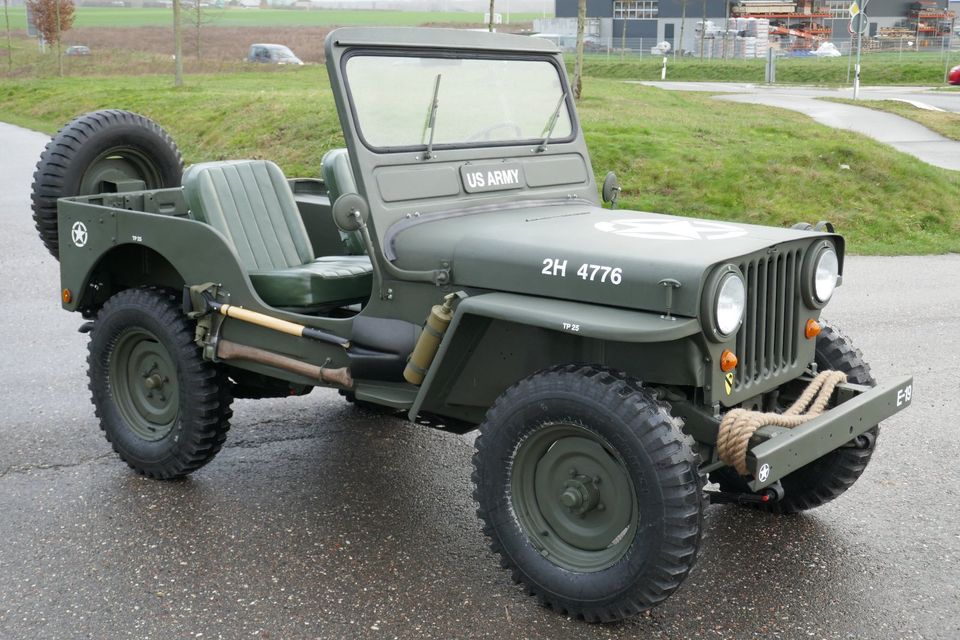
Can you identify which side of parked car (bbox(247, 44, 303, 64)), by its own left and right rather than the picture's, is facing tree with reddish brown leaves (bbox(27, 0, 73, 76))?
back

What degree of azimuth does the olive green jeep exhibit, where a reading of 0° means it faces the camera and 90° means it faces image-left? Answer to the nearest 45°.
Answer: approximately 315°

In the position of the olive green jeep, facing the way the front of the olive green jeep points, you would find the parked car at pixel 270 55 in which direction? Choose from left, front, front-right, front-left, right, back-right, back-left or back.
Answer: back-left

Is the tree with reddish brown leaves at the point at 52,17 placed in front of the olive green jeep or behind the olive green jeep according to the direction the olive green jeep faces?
behind

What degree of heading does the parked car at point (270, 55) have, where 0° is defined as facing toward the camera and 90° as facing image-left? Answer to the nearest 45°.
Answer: approximately 270°

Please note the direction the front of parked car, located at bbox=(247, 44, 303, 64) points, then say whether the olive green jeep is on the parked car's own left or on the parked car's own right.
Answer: on the parked car's own right
